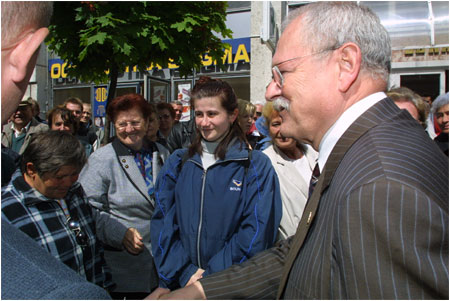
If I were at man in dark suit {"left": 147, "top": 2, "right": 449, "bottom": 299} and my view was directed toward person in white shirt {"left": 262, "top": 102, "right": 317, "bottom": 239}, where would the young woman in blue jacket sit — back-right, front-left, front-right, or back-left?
front-left

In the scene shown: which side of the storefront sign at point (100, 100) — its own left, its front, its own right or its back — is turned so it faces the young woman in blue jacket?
front

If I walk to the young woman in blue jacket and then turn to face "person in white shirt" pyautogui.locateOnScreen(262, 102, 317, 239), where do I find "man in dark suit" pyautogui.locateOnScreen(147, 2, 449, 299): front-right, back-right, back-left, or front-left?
back-right

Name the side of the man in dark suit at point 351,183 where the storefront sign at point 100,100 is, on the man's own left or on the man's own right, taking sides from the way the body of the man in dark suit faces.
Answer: on the man's own right

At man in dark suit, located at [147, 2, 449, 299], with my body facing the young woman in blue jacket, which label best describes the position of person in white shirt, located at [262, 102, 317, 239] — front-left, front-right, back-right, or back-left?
front-right

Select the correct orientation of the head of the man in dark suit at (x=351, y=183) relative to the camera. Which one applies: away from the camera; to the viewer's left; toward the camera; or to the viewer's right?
to the viewer's left

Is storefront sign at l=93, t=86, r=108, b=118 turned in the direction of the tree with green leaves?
yes

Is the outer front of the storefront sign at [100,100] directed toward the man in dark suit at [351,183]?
yes

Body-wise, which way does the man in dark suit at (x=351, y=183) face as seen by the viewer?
to the viewer's left

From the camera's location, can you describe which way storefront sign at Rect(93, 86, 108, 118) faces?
facing the viewer
